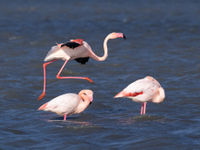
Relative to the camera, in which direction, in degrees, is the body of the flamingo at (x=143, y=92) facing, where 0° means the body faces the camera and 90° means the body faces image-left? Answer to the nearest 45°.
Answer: approximately 270°

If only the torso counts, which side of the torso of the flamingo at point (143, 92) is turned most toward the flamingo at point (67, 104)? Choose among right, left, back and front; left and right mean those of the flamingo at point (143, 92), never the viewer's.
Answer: back

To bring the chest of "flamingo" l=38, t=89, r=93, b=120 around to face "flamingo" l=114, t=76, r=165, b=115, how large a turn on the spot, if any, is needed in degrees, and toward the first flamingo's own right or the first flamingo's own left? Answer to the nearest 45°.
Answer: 0° — it already faces it

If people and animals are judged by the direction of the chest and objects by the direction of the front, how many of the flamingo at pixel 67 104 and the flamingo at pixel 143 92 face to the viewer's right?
2

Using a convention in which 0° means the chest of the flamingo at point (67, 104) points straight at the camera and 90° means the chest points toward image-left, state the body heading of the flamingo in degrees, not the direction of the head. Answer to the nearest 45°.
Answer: approximately 270°
